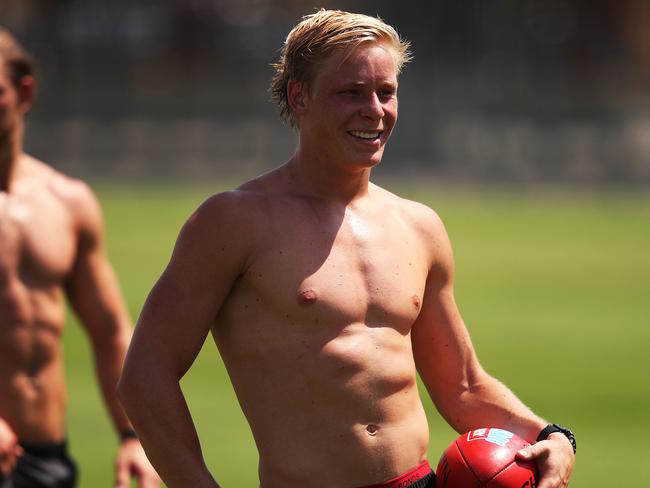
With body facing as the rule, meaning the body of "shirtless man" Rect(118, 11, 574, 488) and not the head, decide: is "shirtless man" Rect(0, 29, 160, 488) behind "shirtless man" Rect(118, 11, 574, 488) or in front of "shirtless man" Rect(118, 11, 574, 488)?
behind

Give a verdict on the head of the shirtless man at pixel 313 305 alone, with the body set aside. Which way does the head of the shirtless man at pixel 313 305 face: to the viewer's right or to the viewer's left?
to the viewer's right

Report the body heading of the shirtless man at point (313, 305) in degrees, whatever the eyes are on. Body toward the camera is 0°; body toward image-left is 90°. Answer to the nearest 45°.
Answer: approximately 315°
